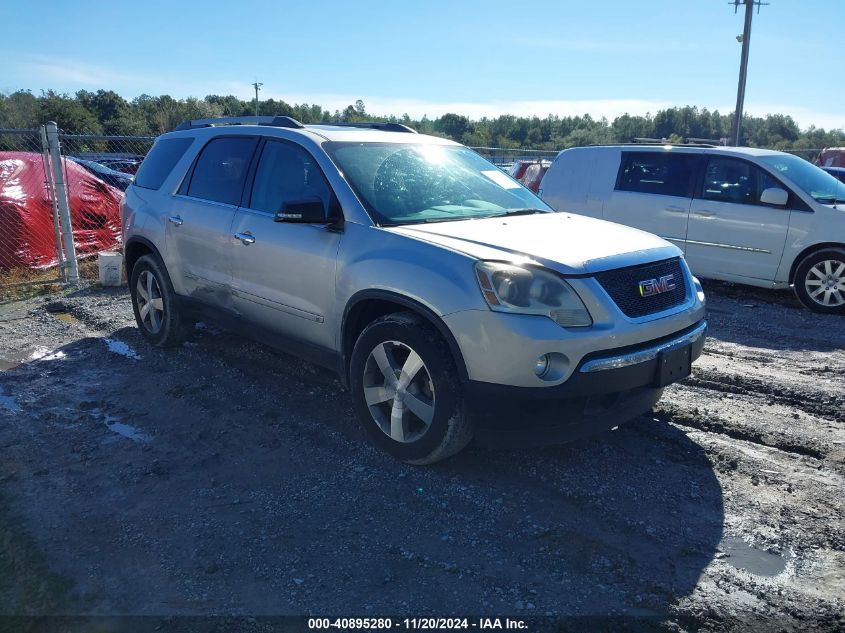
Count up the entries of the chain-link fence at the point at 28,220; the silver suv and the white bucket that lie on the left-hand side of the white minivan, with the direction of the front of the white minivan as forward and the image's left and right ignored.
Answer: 0

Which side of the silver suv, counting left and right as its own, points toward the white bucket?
back

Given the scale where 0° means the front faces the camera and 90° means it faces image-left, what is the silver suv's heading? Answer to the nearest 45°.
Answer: approximately 315°

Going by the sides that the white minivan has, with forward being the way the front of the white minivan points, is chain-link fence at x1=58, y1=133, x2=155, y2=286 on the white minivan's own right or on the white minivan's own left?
on the white minivan's own right

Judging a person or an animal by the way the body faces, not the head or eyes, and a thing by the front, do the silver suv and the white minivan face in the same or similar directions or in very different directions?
same or similar directions

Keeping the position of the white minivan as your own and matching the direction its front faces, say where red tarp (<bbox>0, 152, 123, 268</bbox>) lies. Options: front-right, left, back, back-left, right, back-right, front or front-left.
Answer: back-right

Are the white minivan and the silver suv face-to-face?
no

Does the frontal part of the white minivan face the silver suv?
no

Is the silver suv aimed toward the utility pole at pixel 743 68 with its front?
no

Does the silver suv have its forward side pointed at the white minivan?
no

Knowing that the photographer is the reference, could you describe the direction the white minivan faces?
facing the viewer and to the right of the viewer

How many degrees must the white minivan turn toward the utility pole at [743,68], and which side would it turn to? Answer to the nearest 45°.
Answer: approximately 135° to its left

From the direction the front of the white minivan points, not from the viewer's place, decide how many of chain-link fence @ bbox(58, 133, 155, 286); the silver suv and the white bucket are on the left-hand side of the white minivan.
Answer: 0

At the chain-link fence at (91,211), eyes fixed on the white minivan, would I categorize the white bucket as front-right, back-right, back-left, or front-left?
front-right

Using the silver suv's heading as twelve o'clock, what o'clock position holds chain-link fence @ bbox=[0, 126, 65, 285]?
The chain-link fence is roughly at 6 o'clock from the silver suv.

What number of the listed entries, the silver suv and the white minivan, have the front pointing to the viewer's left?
0

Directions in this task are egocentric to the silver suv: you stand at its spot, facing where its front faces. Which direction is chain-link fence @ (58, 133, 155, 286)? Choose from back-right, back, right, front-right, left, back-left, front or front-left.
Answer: back
